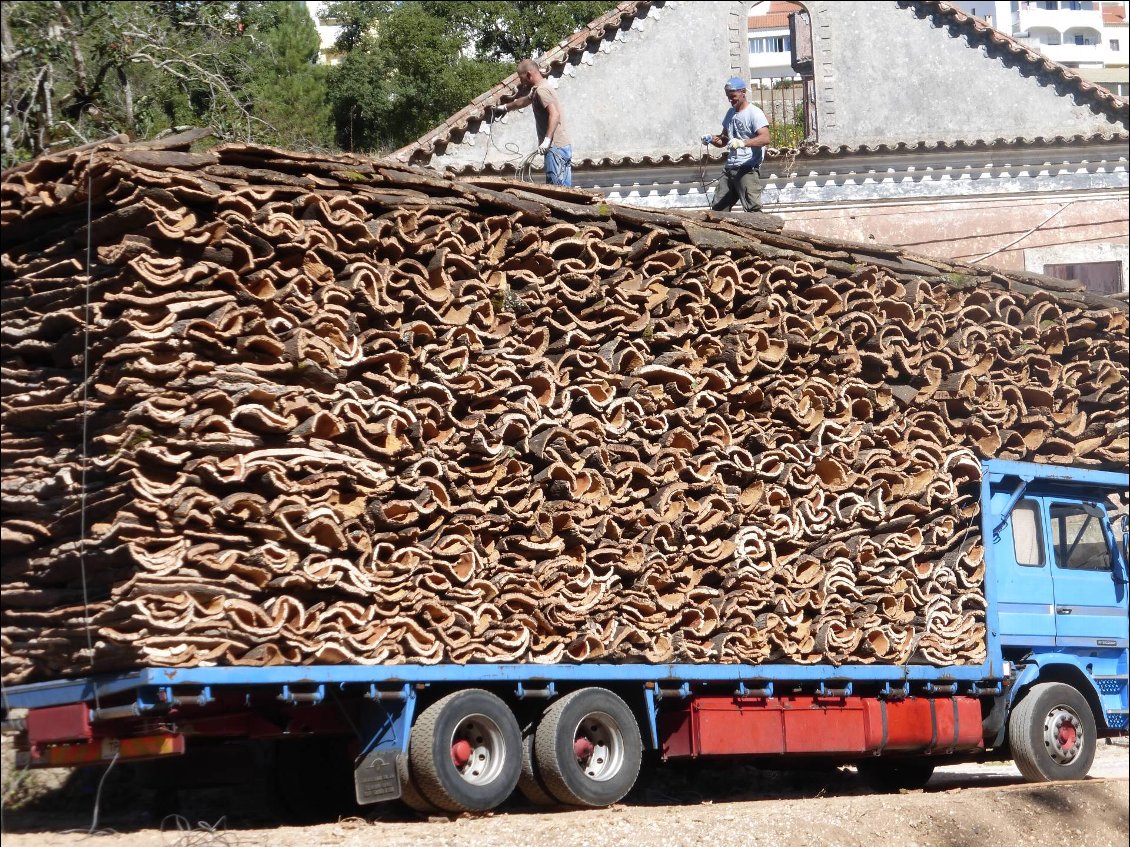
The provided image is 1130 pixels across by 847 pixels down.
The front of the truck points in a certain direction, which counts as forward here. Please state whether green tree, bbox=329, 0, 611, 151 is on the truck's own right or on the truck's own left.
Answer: on the truck's own left

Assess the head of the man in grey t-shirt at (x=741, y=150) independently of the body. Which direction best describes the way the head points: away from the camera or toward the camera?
toward the camera

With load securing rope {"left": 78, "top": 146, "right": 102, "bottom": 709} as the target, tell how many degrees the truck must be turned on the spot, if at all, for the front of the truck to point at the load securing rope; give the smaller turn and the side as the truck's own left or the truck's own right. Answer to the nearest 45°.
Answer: approximately 180°

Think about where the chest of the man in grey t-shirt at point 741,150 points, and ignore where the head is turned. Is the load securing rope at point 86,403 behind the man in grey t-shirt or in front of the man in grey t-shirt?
in front

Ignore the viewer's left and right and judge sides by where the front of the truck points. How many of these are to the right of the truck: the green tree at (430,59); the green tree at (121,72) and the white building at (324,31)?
0

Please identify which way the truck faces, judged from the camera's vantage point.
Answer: facing away from the viewer and to the right of the viewer
